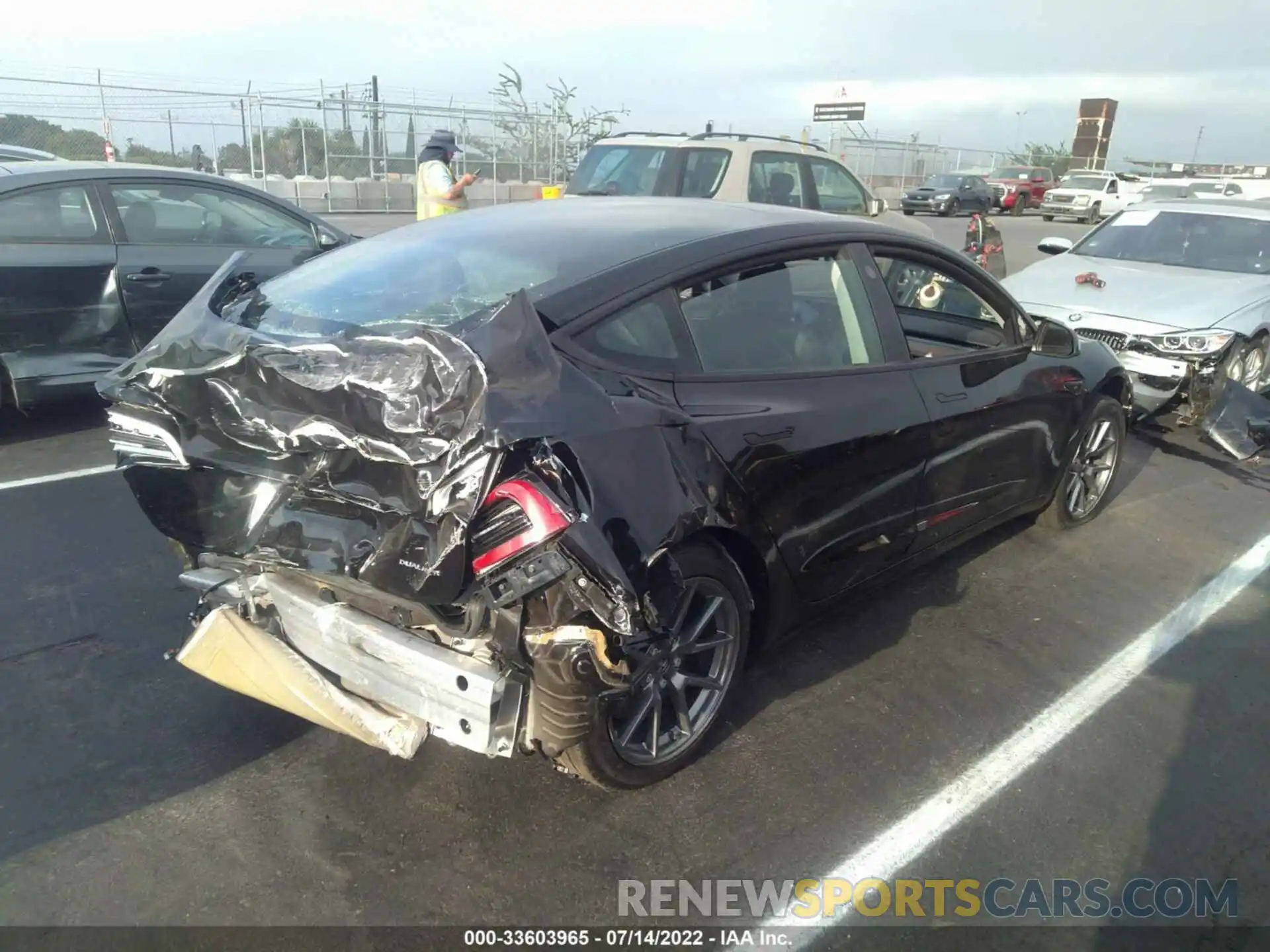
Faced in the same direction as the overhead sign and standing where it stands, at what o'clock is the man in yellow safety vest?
The man in yellow safety vest is roughly at 12 o'clock from the overhead sign.

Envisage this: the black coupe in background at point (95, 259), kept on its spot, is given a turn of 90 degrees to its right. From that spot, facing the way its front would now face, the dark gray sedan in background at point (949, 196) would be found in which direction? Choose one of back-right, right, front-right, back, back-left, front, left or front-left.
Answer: back-left

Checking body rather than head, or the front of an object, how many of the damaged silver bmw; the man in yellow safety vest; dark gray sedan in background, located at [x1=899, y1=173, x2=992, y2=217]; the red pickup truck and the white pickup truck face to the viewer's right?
1

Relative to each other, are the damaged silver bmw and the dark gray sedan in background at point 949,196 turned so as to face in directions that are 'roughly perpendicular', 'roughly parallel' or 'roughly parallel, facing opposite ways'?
roughly parallel

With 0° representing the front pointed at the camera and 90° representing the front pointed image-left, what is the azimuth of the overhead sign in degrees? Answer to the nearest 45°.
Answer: approximately 0°

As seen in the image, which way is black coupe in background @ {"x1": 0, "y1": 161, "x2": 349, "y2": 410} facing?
to the viewer's right

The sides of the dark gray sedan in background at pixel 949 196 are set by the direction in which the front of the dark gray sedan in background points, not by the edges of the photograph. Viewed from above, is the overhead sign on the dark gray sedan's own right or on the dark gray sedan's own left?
on the dark gray sedan's own right

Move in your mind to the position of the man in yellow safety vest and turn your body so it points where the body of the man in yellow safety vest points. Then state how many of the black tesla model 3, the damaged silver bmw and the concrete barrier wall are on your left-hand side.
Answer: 1

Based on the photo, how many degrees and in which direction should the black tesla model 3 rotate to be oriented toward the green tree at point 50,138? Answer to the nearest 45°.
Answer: approximately 90° to its left

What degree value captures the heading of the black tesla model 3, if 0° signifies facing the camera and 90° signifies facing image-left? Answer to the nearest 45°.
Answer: approximately 225°

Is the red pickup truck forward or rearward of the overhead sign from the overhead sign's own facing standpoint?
forward

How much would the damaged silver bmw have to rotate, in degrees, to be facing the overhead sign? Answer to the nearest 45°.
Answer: approximately 135° to its right

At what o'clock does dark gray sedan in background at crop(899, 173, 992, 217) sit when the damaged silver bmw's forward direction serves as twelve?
The dark gray sedan in background is roughly at 4 o'clock from the damaged silver bmw.

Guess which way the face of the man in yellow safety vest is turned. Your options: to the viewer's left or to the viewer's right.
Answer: to the viewer's right

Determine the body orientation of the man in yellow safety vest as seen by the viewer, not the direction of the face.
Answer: to the viewer's right

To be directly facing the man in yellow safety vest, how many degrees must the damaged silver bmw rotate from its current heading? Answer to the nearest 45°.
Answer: approximately 45° to its right
